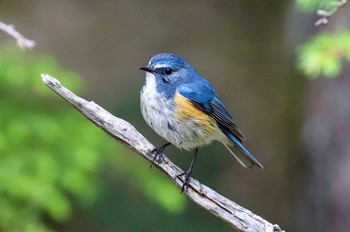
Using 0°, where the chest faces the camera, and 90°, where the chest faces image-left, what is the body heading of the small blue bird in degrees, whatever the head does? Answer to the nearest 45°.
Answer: approximately 45°
